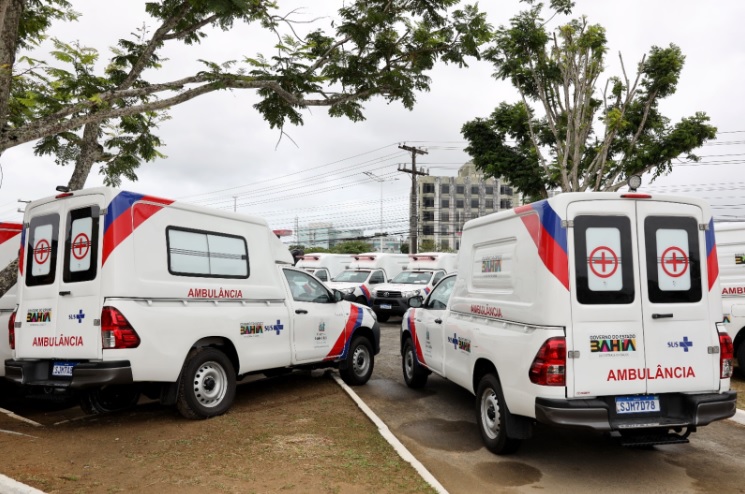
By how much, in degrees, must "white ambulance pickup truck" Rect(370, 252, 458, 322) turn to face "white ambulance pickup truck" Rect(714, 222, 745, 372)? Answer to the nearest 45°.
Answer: approximately 90° to its left

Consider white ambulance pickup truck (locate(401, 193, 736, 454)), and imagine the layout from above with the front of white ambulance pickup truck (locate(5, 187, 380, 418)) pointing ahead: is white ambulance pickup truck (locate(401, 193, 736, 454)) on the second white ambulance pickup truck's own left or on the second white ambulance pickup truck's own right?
on the second white ambulance pickup truck's own right

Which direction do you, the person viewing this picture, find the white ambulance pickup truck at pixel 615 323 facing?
facing away from the viewer and to the left of the viewer

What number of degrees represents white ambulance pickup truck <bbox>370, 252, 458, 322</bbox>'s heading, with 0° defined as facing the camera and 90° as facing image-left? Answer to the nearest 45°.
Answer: approximately 45°

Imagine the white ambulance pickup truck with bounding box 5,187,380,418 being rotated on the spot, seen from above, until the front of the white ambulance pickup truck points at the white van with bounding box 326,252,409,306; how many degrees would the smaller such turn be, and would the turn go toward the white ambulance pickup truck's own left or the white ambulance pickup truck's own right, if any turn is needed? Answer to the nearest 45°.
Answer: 0° — it already faces it

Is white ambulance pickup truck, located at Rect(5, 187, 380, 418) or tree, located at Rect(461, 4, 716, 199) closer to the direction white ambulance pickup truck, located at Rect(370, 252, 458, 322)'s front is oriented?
the white ambulance pickup truck

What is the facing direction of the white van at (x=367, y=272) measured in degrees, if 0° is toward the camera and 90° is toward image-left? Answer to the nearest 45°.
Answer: approximately 45°

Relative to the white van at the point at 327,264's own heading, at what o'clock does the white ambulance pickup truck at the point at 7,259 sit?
The white ambulance pickup truck is roughly at 11 o'clock from the white van.

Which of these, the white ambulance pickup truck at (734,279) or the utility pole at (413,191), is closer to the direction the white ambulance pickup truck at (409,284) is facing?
the white ambulance pickup truck

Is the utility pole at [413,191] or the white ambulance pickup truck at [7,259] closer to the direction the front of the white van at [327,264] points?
the white ambulance pickup truck

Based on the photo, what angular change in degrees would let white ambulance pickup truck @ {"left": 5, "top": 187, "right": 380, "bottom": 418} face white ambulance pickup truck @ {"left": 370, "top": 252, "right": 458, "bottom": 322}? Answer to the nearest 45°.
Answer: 0° — it already faces it

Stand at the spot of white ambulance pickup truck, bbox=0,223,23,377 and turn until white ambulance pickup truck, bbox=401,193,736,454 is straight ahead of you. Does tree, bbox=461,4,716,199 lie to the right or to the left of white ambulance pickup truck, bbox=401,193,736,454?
left
